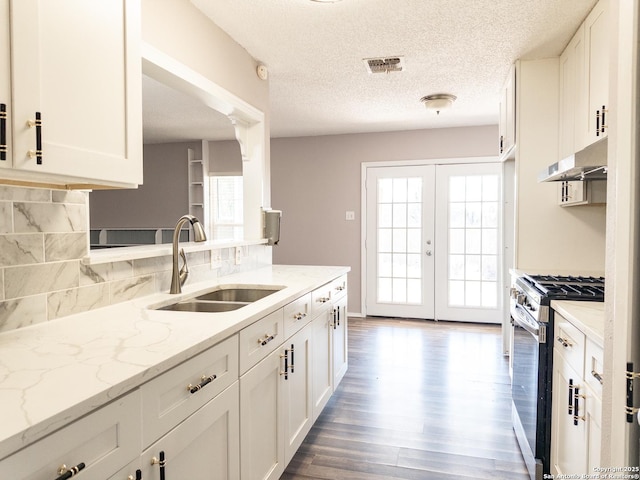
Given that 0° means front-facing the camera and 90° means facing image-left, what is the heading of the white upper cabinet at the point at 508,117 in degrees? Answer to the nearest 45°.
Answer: approximately 90°

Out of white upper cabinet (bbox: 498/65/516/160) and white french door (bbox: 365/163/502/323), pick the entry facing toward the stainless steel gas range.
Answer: the white french door

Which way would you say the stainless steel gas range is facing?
to the viewer's left

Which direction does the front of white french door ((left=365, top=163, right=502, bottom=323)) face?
toward the camera

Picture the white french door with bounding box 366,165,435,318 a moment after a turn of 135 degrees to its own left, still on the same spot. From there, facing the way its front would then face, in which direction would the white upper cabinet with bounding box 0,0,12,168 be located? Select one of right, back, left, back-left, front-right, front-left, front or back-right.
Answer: back-right

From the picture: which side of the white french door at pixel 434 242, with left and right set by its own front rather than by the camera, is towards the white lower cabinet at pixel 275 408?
front

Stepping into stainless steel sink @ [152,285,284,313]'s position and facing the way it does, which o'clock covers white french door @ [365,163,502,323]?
The white french door is roughly at 9 o'clock from the stainless steel sink.

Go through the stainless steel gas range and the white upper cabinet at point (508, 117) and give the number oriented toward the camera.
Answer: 0

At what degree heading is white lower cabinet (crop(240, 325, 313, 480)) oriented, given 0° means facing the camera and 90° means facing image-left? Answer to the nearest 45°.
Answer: approximately 315°

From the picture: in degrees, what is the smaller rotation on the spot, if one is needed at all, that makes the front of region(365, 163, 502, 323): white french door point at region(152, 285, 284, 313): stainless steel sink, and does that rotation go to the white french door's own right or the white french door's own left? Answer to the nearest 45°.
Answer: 0° — it already faces it

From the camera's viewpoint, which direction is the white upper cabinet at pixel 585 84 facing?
to the viewer's left

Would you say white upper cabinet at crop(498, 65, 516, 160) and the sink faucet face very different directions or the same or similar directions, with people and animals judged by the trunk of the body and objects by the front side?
very different directions

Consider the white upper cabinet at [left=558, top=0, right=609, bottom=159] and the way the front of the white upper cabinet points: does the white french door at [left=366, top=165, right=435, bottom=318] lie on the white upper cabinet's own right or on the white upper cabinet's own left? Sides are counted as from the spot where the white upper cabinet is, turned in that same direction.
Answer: on the white upper cabinet's own right

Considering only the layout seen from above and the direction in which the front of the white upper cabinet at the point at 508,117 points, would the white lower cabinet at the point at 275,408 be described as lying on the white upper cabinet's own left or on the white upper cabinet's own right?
on the white upper cabinet's own left

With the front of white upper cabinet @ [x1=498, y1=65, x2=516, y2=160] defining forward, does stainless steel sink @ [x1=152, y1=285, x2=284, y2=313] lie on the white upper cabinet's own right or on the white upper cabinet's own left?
on the white upper cabinet's own left

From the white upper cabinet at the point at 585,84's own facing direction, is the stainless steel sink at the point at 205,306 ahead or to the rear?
ahead
